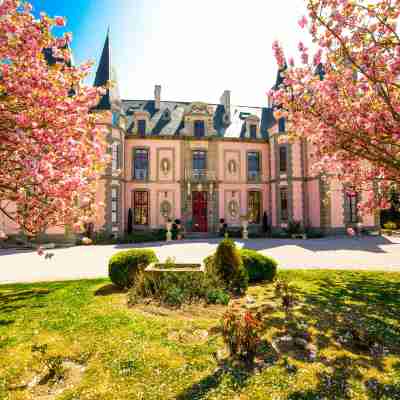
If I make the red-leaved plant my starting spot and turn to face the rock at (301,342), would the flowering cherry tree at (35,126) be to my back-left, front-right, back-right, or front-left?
back-left

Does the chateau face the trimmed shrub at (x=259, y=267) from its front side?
yes

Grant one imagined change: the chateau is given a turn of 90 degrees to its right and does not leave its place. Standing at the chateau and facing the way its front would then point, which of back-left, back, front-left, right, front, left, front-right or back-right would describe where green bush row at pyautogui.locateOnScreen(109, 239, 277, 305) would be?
left

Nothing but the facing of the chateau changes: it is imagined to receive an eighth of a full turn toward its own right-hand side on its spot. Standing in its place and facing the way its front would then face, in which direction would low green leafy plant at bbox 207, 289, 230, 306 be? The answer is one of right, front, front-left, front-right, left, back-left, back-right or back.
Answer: front-left

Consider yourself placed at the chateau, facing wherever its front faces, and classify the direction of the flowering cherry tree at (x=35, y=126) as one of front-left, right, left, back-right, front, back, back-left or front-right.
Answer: front

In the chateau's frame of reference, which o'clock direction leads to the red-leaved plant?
The red-leaved plant is roughly at 12 o'clock from the chateau.

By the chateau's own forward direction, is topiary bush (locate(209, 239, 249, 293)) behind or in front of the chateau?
in front

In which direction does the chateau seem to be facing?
toward the camera

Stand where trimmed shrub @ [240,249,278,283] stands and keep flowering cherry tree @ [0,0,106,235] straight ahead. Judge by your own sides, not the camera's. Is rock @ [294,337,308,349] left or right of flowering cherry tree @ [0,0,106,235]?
left

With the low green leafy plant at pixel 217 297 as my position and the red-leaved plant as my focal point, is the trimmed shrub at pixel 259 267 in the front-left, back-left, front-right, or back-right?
back-left

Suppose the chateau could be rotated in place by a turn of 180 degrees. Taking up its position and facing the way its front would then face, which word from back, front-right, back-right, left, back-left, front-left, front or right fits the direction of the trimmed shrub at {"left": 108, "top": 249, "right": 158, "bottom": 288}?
back

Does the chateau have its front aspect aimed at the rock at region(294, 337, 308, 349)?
yes

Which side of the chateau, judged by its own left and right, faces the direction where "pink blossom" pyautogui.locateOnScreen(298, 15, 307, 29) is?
front

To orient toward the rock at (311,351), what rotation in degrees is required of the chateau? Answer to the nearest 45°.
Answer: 0° — it already faces it

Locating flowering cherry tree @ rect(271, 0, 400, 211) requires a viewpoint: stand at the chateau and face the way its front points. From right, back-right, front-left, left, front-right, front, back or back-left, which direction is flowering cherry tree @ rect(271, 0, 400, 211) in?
front
